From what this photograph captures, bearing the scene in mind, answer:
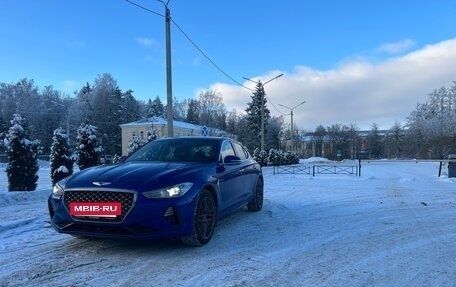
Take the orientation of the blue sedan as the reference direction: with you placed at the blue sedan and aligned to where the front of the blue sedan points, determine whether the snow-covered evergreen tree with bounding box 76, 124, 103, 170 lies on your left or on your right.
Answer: on your right

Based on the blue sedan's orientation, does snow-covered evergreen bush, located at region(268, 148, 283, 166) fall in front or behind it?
behind

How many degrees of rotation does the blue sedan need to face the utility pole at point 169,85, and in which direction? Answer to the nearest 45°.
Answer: approximately 135° to its right

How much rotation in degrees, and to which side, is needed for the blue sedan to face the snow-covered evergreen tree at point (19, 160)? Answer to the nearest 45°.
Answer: approximately 90° to its right

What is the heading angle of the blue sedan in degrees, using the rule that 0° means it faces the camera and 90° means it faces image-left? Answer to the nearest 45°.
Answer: approximately 45°

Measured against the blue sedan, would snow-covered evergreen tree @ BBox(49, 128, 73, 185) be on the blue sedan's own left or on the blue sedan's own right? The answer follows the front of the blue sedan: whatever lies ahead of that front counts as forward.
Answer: on the blue sedan's own right

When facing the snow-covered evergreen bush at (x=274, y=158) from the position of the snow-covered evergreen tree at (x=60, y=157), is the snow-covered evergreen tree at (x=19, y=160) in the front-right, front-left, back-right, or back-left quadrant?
back-right
